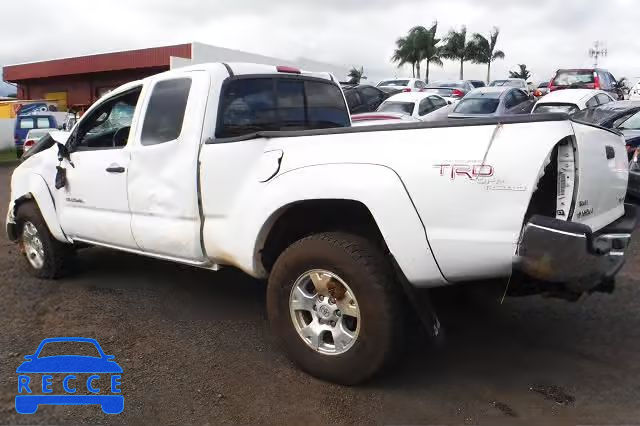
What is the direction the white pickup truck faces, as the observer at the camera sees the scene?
facing away from the viewer and to the left of the viewer

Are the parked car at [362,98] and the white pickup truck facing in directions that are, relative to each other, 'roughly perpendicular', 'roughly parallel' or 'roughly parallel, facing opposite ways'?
roughly perpendicular

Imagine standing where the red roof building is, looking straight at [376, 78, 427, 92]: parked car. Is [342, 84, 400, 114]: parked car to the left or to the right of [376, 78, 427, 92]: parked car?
right

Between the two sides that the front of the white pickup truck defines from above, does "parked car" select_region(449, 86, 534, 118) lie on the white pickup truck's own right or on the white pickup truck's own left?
on the white pickup truck's own right

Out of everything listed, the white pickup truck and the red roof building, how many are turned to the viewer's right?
0

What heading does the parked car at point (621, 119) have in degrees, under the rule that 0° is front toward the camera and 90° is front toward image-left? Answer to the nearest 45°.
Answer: approximately 45°

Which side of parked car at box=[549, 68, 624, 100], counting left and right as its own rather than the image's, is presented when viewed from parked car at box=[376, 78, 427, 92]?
left

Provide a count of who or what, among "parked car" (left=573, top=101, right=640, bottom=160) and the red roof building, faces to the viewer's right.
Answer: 0

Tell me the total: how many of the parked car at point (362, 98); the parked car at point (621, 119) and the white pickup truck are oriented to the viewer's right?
0

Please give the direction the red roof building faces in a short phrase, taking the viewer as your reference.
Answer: facing the viewer and to the left of the viewer

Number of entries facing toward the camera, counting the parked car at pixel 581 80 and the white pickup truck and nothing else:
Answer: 0
